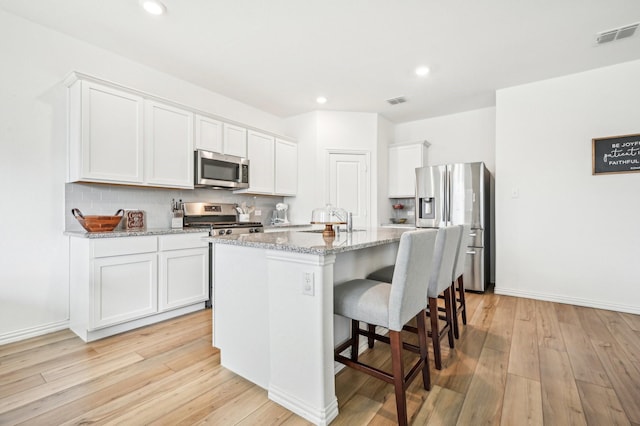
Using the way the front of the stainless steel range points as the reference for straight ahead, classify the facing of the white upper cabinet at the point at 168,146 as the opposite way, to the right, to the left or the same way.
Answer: the same way

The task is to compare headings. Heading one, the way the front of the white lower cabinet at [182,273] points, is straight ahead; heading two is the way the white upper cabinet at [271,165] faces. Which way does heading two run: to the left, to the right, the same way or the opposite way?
the same way

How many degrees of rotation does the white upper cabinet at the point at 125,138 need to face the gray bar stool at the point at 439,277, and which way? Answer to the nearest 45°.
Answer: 0° — it already faces it

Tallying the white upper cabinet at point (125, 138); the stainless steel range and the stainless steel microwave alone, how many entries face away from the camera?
0

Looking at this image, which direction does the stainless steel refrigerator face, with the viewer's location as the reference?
facing the viewer

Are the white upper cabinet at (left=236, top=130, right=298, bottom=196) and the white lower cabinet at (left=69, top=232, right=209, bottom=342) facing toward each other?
no

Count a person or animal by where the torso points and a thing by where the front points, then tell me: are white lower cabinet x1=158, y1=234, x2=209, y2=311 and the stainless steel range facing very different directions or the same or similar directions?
same or similar directions

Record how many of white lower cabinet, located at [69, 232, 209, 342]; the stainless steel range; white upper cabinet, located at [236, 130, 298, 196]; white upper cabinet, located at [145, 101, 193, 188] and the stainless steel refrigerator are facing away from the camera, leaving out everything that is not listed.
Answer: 0

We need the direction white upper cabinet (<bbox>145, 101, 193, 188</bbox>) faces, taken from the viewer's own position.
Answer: facing the viewer and to the right of the viewer

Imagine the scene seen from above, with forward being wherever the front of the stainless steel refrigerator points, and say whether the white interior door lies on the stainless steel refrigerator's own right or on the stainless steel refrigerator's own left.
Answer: on the stainless steel refrigerator's own right

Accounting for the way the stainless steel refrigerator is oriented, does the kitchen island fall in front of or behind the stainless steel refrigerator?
in front

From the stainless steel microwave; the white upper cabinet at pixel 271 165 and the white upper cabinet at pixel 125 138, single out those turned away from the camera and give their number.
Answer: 0

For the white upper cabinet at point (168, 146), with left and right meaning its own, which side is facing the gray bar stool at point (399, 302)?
front

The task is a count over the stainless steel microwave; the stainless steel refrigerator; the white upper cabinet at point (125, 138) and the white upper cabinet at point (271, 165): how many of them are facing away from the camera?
0

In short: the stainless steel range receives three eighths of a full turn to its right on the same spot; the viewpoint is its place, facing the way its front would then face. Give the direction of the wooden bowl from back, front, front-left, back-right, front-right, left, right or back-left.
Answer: front-left

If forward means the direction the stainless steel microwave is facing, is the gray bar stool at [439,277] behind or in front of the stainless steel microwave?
in front

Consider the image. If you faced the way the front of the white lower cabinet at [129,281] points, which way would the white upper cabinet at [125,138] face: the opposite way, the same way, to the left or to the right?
the same way

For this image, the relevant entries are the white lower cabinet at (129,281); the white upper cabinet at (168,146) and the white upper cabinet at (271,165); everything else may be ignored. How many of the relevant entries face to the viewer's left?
0
